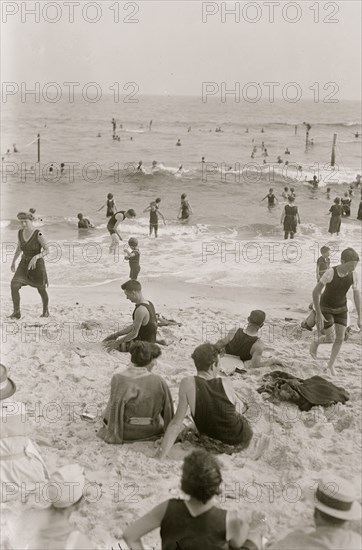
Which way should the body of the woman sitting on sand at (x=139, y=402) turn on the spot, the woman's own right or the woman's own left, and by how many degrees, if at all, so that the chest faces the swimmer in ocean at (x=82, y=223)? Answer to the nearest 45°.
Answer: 0° — they already face them

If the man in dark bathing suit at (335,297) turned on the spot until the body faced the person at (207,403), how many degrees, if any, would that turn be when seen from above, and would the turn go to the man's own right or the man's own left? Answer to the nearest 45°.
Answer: approximately 45° to the man's own right

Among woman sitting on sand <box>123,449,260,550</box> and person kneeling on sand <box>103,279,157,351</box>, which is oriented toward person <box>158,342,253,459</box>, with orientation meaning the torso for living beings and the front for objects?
the woman sitting on sand

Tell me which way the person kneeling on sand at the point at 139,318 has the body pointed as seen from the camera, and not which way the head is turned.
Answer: to the viewer's left

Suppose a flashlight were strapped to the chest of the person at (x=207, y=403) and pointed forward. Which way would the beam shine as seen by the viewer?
away from the camera

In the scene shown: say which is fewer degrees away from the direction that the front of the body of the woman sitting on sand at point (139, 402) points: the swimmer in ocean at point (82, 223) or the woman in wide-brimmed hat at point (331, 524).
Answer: the swimmer in ocean

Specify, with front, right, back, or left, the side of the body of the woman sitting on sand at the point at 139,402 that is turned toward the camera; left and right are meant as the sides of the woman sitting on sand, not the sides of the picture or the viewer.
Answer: back

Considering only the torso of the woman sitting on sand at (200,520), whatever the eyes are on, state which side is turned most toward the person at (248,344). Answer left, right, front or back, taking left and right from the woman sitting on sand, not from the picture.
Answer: front

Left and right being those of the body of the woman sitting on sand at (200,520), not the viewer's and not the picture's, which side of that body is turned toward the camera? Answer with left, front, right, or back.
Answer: back

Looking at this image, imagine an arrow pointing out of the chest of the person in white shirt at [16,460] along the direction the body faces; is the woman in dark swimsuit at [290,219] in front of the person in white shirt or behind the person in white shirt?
in front

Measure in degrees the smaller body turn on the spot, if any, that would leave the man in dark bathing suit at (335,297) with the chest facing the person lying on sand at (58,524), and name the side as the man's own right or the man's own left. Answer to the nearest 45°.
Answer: approximately 45° to the man's own right
